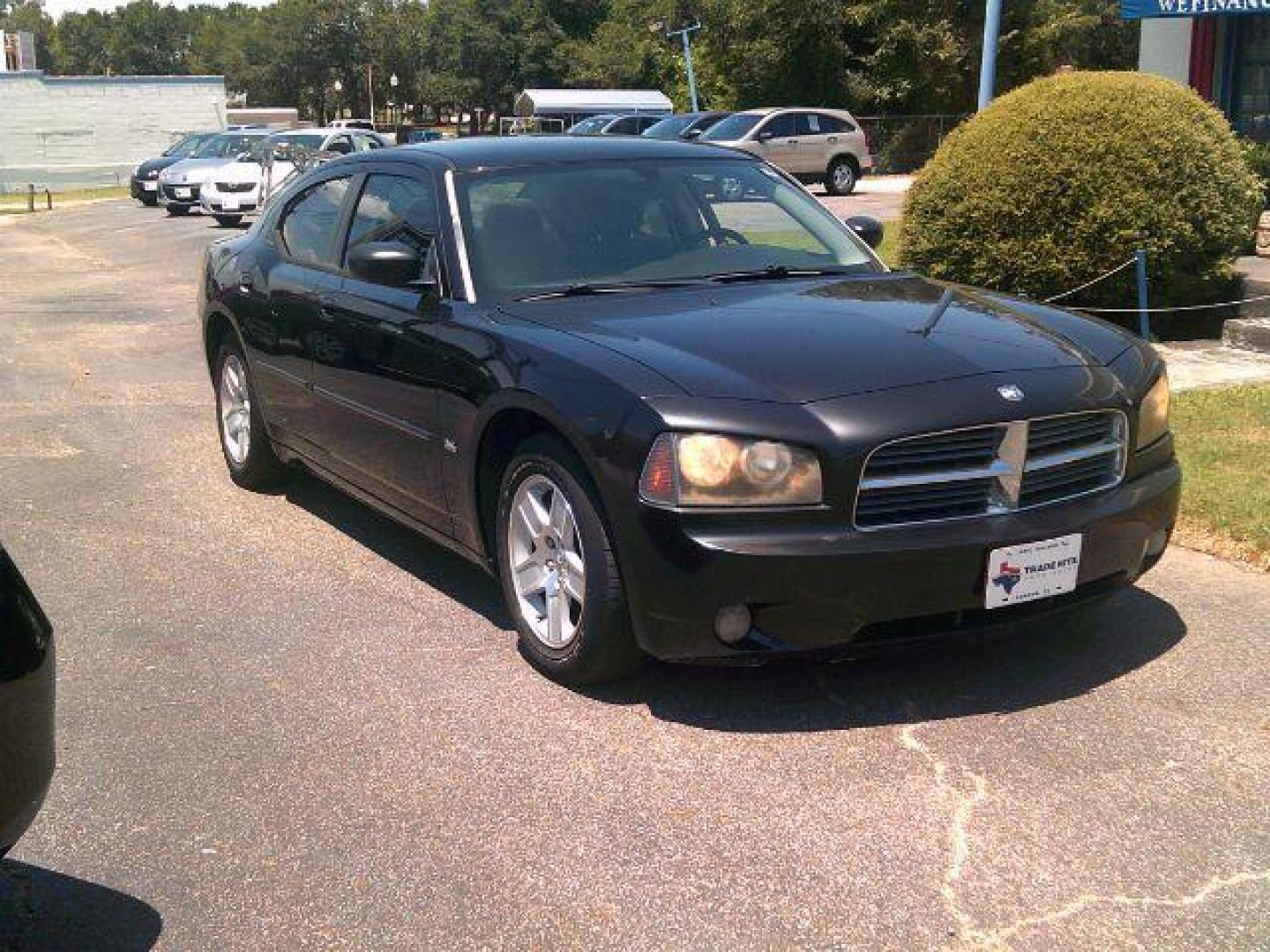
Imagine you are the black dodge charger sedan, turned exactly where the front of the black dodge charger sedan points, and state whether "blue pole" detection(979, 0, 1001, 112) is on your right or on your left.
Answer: on your left

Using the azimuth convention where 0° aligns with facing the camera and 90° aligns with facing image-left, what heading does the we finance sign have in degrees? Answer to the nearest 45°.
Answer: approximately 0°

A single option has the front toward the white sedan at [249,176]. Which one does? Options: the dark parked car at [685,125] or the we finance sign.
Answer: the dark parked car

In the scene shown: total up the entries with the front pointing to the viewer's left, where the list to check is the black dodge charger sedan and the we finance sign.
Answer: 0

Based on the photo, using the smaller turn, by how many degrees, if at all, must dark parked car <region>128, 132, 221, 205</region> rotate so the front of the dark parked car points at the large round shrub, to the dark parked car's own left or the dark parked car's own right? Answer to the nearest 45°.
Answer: approximately 45° to the dark parked car's own left

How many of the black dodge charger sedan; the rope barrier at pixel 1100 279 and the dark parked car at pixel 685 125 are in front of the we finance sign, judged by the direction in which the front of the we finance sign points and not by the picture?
2

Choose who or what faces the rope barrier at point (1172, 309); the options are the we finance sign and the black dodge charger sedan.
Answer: the we finance sign

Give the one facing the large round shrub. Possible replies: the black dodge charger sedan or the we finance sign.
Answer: the we finance sign

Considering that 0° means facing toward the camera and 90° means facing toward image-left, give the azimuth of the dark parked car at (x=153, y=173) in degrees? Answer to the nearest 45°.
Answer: approximately 45°
